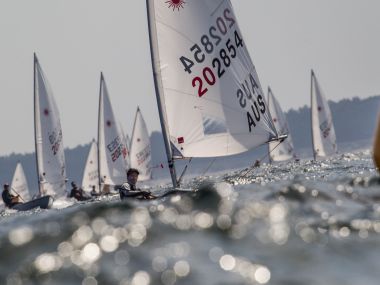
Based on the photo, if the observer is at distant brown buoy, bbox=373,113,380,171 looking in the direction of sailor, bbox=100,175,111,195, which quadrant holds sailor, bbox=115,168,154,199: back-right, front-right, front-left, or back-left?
front-left

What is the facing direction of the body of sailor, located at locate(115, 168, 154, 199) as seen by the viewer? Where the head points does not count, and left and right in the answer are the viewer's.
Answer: facing the viewer and to the right of the viewer

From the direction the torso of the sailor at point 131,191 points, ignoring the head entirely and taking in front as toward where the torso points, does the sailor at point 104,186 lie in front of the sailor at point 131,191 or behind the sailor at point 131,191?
behind

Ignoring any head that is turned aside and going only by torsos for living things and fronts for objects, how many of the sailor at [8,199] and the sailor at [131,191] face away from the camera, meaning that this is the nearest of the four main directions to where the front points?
0
